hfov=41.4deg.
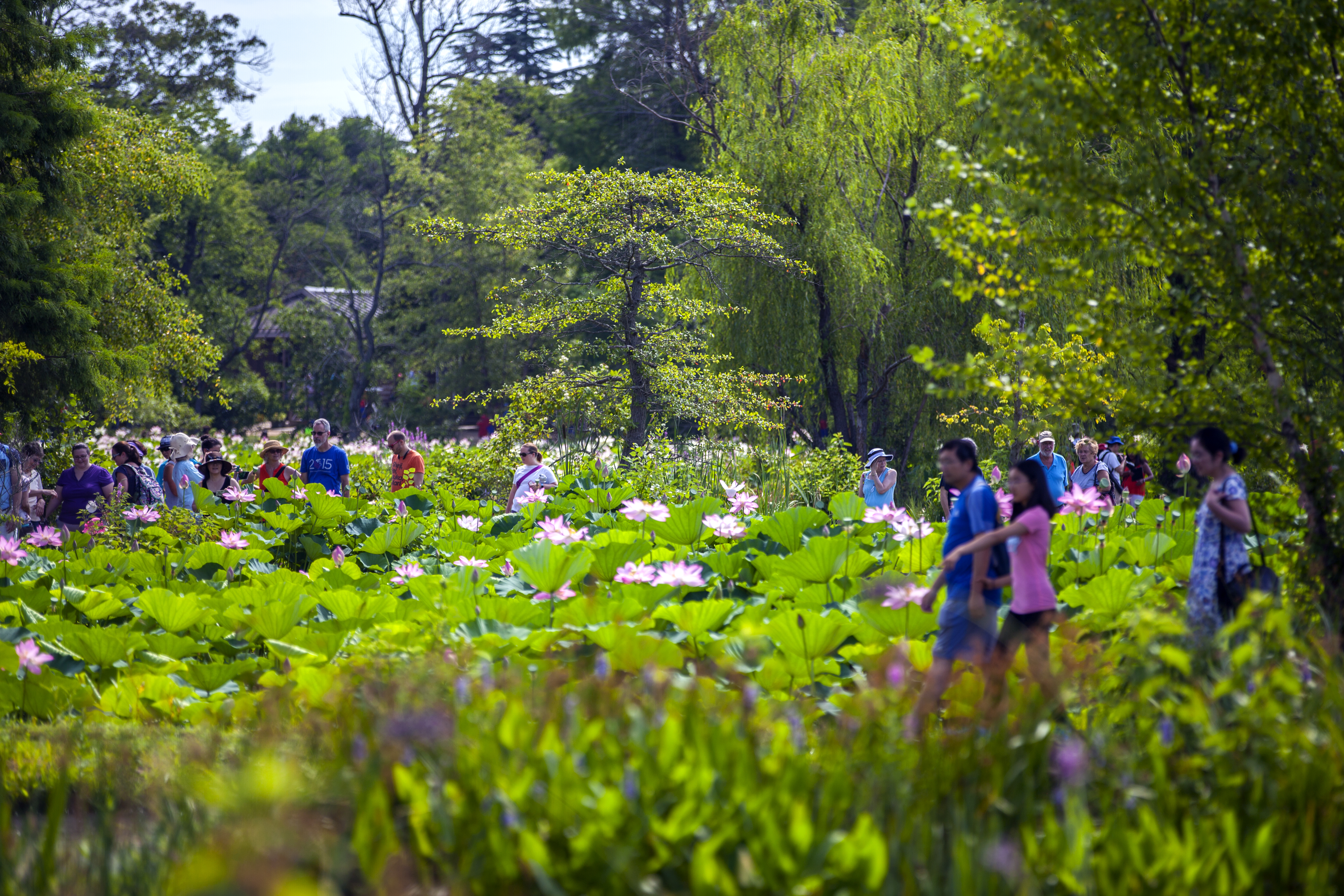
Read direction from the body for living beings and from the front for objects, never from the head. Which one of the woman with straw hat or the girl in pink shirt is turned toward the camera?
the woman with straw hat

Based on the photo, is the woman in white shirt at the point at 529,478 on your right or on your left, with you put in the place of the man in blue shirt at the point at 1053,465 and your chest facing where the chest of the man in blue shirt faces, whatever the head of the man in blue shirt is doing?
on your right

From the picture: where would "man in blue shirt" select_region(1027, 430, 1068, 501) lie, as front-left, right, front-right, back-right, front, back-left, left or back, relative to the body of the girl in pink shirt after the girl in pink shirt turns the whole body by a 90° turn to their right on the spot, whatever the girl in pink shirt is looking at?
front

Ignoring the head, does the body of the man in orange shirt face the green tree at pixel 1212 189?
no

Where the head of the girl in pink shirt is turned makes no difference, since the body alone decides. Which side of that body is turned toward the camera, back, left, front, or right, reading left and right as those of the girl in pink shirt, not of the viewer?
left

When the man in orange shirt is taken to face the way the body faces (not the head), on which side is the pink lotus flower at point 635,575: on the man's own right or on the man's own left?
on the man's own left

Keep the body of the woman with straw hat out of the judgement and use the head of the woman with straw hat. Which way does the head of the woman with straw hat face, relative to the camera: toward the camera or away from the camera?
toward the camera

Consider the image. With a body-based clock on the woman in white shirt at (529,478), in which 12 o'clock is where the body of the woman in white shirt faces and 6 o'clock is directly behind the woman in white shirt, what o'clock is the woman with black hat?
The woman with black hat is roughly at 2 o'clock from the woman in white shirt.

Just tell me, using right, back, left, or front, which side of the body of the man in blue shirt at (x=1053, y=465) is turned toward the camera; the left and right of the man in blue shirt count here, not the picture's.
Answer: front

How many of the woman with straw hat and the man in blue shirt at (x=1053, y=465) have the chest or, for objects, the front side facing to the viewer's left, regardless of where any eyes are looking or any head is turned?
0

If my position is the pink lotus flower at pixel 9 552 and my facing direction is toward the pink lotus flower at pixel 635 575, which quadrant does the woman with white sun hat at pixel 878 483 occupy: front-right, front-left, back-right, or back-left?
front-left

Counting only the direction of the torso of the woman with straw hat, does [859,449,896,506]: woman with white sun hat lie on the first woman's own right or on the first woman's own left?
on the first woman's own left

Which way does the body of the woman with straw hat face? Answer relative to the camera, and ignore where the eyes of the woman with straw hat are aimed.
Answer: toward the camera

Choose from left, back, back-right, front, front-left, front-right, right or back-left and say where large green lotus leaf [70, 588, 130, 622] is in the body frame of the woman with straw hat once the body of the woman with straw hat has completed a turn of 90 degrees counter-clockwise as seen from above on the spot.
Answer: right

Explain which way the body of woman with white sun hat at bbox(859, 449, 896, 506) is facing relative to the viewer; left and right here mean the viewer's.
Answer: facing the viewer and to the left of the viewer

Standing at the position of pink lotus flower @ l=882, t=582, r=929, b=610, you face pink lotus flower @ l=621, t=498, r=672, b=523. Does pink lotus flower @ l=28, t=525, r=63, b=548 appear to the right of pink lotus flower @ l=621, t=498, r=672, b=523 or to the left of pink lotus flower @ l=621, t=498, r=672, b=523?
left

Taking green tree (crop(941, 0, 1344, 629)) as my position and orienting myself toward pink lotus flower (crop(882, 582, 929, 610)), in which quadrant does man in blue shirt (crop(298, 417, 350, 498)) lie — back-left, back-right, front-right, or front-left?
front-right
